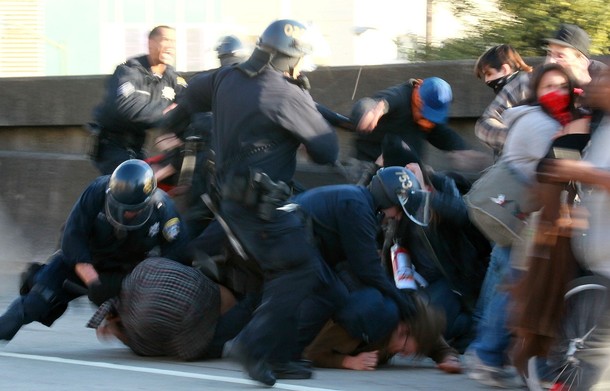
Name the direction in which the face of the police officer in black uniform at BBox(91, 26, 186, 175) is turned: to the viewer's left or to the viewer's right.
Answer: to the viewer's right

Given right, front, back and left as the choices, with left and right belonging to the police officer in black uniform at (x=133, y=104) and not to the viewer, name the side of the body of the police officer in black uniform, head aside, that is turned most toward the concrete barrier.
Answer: back

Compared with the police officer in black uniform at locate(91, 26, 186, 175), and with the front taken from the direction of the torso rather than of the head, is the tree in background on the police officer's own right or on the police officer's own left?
on the police officer's own left

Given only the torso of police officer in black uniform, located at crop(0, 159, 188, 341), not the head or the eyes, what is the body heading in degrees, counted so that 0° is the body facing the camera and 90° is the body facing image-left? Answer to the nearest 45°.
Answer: approximately 0°

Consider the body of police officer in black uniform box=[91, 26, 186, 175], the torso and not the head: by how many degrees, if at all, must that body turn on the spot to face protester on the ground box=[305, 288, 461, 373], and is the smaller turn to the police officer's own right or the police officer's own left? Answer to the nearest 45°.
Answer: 0° — they already face them

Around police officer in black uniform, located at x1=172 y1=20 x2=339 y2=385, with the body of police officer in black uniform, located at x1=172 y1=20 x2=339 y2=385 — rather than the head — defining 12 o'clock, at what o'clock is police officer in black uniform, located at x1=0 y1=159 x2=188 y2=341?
police officer in black uniform, located at x1=0 y1=159 x2=188 y2=341 is roughly at 9 o'clock from police officer in black uniform, located at x1=172 y1=20 x2=339 y2=385.

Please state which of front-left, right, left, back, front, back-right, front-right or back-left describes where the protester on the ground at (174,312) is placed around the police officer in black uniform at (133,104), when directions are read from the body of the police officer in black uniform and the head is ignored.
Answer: front-right

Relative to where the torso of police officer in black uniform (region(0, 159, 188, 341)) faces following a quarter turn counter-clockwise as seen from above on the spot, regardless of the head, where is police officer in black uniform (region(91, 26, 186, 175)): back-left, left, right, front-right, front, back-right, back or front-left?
left

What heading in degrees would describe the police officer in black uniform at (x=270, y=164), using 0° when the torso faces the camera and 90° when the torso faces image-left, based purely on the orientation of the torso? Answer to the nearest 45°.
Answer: approximately 225°
